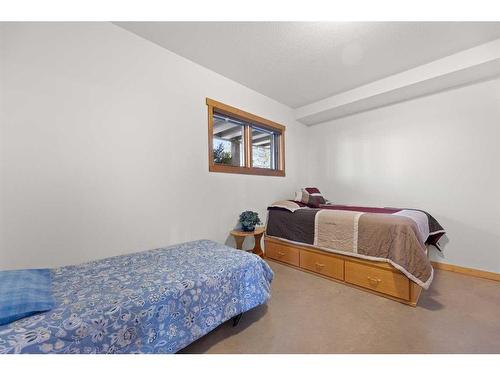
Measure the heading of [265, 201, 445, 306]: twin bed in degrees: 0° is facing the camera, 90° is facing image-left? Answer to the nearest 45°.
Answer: approximately 315°

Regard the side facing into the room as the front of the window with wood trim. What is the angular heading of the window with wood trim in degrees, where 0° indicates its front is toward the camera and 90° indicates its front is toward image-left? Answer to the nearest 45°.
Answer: approximately 315°

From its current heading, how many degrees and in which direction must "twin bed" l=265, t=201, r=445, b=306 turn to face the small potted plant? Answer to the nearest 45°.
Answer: approximately 135° to its right

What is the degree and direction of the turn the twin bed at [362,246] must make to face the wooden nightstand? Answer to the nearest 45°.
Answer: approximately 135° to its right
